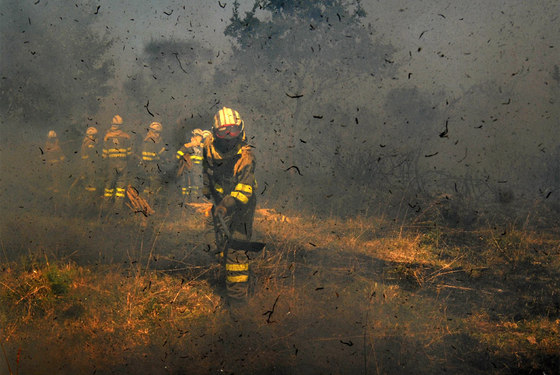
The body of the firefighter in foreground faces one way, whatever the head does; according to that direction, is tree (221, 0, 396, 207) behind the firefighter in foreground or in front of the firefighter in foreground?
behind

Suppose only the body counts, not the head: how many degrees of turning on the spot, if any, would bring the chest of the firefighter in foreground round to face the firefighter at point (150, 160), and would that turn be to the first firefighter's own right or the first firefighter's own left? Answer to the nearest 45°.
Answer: approximately 180°

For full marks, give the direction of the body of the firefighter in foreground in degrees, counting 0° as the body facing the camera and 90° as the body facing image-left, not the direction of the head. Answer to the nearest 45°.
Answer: approximately 0°

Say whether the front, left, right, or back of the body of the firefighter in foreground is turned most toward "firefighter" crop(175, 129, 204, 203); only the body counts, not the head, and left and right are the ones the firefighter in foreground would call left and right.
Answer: back

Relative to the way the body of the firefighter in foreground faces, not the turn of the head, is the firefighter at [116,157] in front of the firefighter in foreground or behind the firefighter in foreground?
behind
